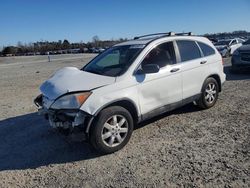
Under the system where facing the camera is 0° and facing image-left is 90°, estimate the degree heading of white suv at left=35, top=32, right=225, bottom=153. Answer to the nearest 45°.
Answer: approximately 45°

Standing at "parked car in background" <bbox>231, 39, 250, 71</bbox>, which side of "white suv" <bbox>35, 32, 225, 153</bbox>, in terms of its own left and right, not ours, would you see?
back

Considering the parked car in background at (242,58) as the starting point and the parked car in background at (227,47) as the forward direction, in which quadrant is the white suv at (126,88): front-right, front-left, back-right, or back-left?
back-left

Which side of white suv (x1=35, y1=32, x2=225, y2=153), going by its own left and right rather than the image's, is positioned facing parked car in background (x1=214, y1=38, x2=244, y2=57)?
back
